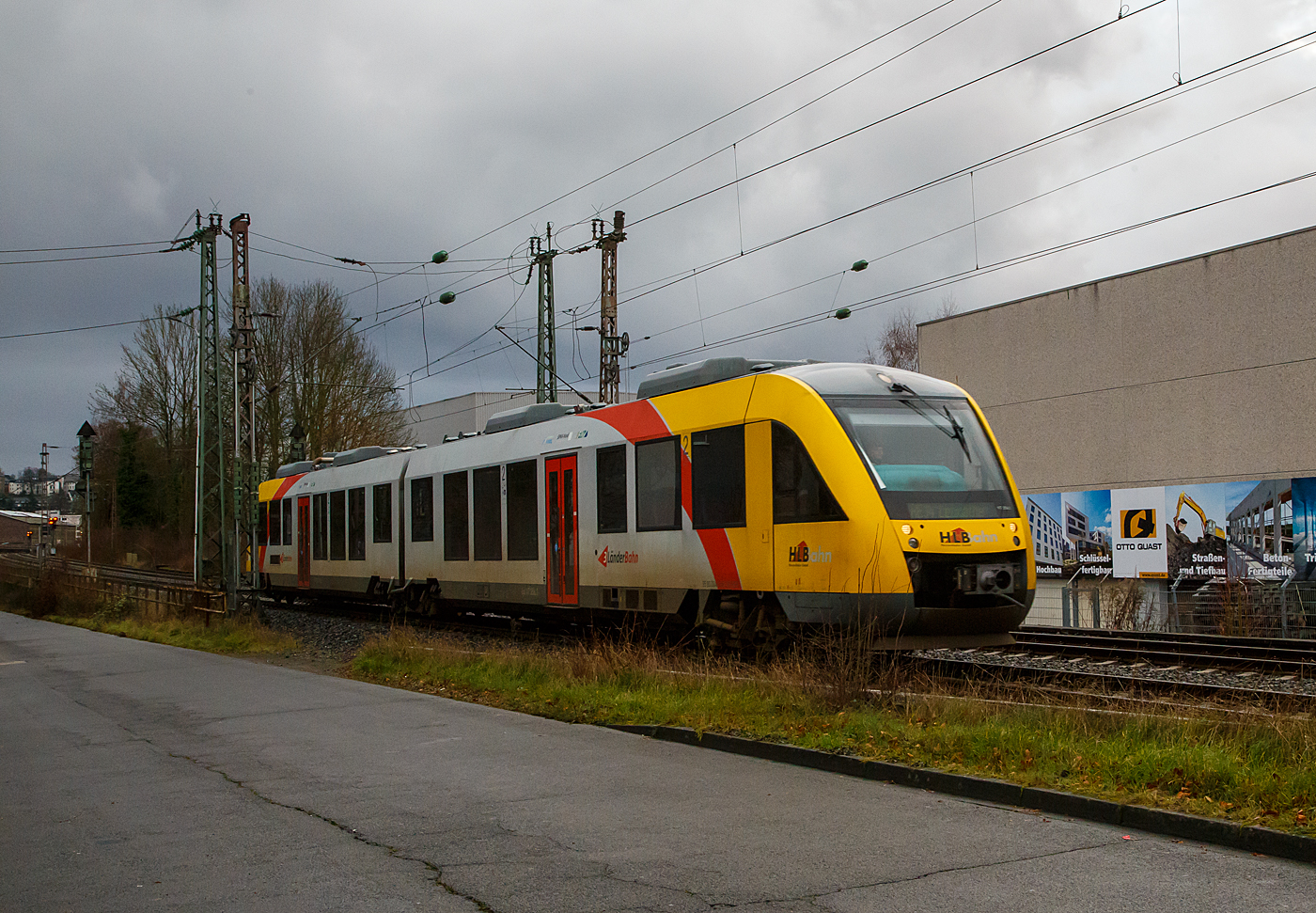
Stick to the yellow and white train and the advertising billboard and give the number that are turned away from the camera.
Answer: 0

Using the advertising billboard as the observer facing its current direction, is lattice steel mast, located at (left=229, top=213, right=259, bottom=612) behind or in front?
in front

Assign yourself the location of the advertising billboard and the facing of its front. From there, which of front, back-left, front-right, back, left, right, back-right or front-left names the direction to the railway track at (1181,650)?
front-left

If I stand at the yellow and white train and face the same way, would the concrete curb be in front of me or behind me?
in front

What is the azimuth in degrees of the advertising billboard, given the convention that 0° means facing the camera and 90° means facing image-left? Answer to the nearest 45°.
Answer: approximately 45°

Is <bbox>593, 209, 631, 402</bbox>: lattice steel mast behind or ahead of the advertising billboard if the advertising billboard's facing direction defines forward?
ahead

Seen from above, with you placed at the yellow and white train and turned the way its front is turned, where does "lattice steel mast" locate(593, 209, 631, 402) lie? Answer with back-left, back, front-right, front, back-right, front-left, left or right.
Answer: back-left

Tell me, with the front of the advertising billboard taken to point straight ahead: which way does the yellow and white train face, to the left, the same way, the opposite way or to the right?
to the left

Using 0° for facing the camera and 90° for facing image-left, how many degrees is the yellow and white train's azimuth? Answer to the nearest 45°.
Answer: approximately 315°

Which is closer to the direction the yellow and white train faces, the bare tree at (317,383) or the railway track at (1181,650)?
the railway track

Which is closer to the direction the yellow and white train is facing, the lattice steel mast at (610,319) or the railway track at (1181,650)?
the railway track

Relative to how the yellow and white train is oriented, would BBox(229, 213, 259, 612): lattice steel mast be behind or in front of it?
behind
